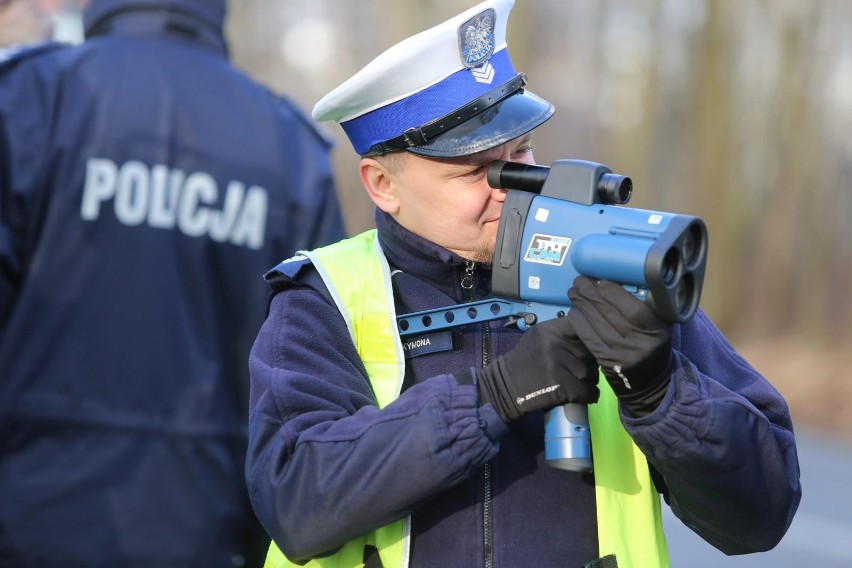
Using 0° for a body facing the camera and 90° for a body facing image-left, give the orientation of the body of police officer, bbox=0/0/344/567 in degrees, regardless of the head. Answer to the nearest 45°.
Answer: approximately 180°

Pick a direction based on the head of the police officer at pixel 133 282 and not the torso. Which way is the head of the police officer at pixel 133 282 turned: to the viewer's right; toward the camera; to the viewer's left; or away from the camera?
away from the camera

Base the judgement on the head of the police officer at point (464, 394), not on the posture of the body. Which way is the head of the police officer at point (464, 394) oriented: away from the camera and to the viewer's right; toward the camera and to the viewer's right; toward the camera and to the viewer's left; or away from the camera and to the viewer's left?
toward the camera and to the viewer's right

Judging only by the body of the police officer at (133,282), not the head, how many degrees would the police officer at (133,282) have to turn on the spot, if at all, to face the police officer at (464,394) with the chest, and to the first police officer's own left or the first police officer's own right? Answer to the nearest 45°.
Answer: approximately 135° to the first police officer's own right
